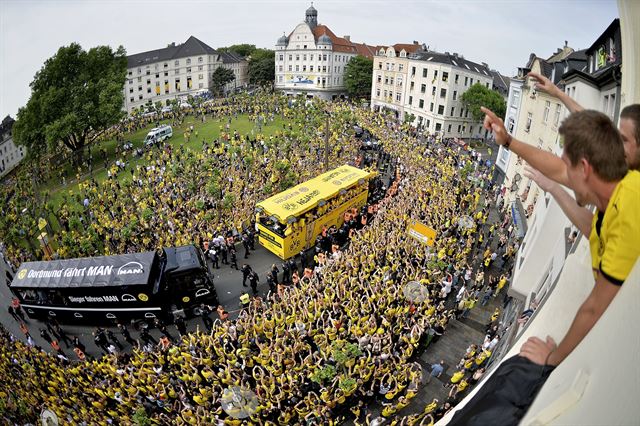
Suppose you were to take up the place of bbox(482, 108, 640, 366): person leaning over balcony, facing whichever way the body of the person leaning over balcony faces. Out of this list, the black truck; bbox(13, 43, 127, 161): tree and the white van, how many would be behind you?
0

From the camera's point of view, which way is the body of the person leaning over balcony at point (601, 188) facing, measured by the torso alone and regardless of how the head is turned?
to the viewer's left
